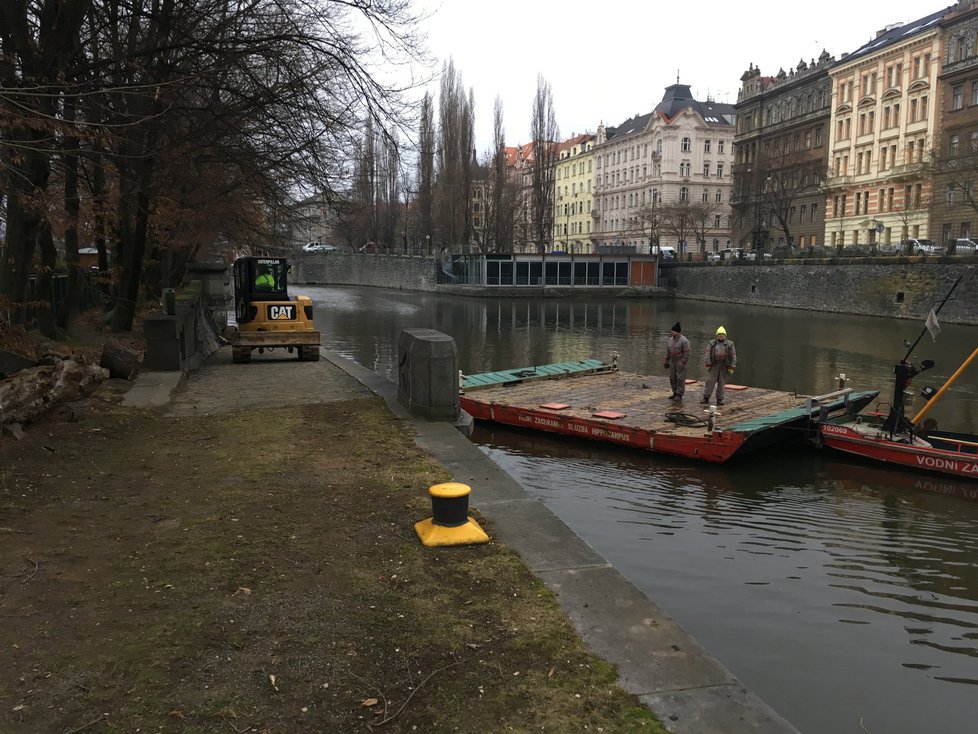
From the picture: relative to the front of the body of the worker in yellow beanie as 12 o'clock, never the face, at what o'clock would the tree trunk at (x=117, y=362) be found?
The tree trunk is roughly at 2 o'clock from the worker in yellow beanie.

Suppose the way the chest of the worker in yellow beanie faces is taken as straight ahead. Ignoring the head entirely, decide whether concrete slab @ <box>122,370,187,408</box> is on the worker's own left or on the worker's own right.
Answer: on the worker's own right

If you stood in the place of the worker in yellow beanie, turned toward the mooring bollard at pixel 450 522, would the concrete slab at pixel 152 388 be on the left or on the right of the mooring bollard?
right

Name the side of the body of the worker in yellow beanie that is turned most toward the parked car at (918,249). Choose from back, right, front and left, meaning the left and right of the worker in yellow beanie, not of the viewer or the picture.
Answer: back

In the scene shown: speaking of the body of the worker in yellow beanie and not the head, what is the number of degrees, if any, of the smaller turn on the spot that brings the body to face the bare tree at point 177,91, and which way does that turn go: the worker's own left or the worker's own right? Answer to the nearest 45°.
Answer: approximately 45° to the worker's own right

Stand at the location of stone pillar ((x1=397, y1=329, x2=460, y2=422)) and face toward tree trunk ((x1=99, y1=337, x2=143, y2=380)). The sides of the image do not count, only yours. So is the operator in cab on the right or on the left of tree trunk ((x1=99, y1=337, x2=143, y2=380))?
right

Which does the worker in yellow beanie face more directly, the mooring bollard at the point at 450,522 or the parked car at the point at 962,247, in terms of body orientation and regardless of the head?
the mooring bollard

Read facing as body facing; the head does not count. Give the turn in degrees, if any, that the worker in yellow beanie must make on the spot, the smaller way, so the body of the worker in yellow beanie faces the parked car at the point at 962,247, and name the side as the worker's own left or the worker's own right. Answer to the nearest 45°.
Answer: approximately 180°

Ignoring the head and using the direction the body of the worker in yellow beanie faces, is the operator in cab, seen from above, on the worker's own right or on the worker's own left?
on the worker's own right

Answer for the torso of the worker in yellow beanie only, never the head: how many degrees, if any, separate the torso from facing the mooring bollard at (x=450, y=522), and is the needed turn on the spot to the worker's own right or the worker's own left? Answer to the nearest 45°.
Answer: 0° — they already face it

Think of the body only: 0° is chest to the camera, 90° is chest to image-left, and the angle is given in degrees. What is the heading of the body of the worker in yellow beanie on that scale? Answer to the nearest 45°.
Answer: approximately 0°

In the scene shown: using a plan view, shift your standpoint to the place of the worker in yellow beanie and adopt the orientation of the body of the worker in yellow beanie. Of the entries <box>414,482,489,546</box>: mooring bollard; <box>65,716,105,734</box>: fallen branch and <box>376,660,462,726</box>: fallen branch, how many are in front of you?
3

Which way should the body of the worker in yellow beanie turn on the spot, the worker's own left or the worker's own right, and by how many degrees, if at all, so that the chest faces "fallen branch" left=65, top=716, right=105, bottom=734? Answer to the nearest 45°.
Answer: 0° — they already face it
